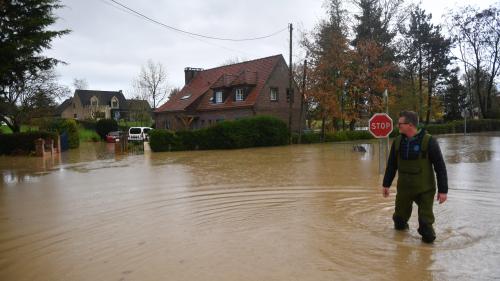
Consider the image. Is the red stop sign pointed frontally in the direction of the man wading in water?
yes

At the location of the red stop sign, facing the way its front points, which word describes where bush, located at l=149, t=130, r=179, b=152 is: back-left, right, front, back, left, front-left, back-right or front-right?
back-right

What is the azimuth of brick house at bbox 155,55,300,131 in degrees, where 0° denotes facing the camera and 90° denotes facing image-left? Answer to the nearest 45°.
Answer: approximately 45°

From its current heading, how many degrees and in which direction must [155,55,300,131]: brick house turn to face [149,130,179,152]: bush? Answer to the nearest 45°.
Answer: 0° — it already faces it

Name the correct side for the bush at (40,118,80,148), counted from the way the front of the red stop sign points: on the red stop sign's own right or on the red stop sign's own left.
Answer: on the red stop sign's own right

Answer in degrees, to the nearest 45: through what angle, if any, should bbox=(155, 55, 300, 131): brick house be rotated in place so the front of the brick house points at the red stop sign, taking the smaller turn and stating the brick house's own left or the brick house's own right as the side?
approximately 45° to the brick house's own left

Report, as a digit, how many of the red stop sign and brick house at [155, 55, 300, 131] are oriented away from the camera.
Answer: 0

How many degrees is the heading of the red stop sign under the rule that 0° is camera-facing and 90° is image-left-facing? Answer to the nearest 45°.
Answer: approximately 0°

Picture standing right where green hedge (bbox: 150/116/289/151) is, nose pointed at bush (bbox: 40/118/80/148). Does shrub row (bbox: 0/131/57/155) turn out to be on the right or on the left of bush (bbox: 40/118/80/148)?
left

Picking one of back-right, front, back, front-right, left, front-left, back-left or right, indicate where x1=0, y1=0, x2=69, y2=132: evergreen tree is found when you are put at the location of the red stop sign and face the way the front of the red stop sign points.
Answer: right
